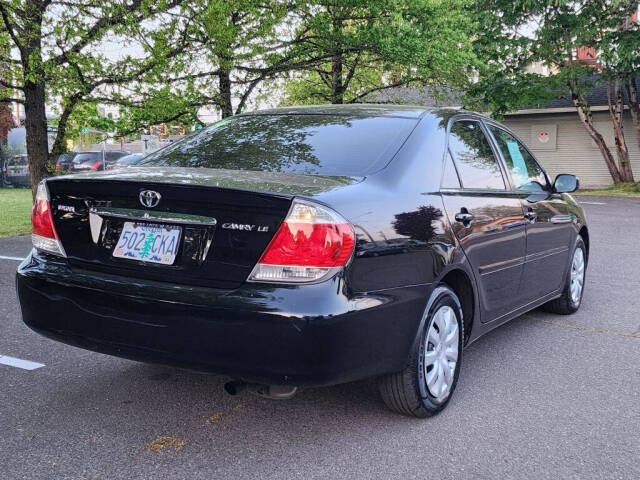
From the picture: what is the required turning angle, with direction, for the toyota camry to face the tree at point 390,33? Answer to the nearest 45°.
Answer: approximately 45° to its left

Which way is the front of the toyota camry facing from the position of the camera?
facing away from the viewer and to the right of the viewer

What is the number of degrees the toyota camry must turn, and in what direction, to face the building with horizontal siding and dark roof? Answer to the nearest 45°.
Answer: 0° — it already faces it

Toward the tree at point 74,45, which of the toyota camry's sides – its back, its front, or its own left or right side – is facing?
left

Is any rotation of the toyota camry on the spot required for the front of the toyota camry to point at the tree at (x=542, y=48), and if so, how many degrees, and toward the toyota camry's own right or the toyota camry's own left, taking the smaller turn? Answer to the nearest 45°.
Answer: approximately 45° to the toyota camry's own left
